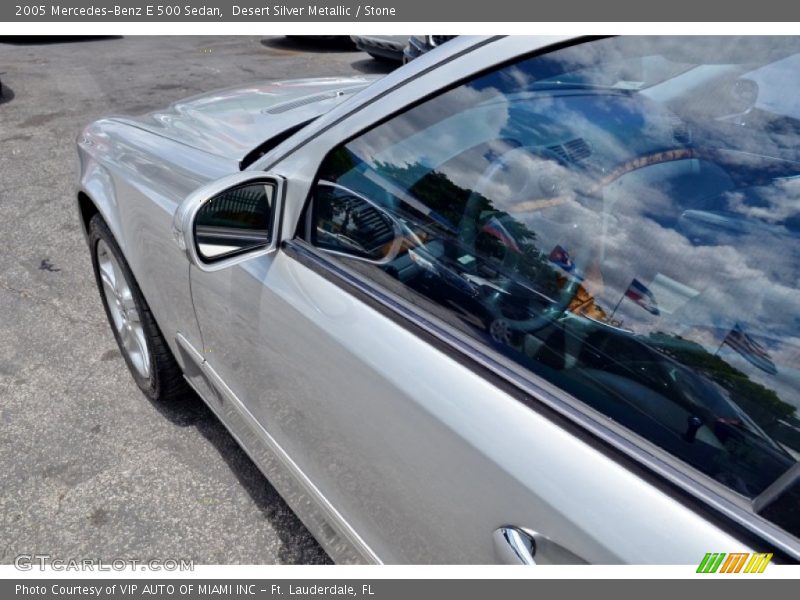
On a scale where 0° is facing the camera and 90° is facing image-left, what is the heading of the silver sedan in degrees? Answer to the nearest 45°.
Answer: approximately 135°
